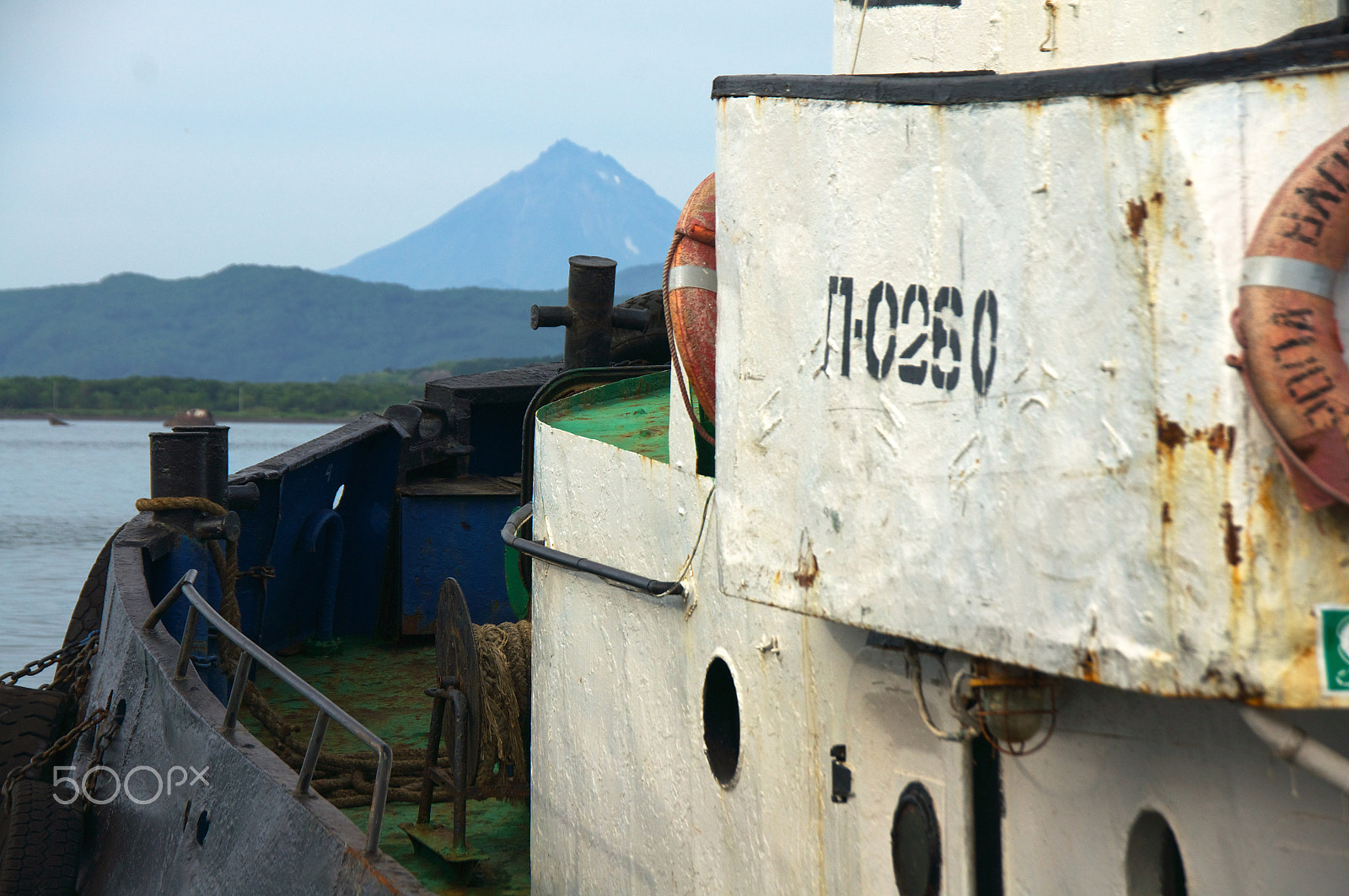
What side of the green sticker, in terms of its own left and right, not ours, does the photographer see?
front

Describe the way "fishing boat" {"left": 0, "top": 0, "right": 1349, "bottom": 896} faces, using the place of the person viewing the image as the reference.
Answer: facing away from the viewer and to the left of the viewer

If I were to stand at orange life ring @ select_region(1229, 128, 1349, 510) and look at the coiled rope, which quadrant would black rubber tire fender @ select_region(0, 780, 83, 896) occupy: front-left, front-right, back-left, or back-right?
front-left

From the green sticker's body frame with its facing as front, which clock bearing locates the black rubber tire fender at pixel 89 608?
The black rubber tire fender is roughly at 4 o'clock from the green sticker.

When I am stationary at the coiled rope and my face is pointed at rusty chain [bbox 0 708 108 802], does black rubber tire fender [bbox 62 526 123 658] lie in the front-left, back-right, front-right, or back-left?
front-right

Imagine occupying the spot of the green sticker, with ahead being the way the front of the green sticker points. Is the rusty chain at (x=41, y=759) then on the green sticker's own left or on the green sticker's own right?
on the green sticker's own right
